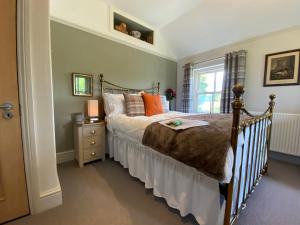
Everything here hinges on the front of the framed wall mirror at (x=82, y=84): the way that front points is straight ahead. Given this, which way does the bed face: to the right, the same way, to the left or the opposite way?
the same way

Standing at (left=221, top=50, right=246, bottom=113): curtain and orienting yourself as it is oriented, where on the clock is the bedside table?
The bedside table is roughly at 12 o'clock from the curtain.

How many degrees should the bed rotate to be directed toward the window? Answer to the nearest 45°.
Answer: approximately 135° to its left

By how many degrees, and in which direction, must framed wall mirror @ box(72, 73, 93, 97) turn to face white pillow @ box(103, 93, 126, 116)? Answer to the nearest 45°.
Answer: approximately 45° to its left

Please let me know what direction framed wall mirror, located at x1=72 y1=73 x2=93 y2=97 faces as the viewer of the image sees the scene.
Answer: facing the viewer

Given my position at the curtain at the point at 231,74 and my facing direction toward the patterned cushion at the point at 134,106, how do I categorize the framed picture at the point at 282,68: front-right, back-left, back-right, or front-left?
back-left

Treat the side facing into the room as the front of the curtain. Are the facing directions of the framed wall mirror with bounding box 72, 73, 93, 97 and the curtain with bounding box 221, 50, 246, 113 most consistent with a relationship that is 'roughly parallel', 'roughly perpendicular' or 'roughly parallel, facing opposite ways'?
roughly perpendicular

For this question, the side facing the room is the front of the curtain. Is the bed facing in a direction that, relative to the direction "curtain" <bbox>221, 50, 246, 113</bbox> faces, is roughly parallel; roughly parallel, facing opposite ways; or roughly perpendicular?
roughly perpendicular

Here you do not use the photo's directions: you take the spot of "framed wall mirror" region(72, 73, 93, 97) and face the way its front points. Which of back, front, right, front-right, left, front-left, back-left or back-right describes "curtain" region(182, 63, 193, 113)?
left

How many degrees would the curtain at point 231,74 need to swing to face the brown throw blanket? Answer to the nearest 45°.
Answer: approximately 45° to its left

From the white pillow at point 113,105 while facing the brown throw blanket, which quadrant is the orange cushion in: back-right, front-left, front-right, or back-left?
front-left

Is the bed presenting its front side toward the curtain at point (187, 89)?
no

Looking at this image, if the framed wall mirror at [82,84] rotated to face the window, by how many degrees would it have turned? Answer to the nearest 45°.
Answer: approximately 90° to its left

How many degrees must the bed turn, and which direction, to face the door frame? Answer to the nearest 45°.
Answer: approximately 135° to its right

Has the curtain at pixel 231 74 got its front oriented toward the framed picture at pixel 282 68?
no

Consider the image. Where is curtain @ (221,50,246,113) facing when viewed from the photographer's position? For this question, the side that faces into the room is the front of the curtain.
facing the viewer and to the left of the viewer

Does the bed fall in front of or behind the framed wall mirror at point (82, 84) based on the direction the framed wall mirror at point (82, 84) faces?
in front

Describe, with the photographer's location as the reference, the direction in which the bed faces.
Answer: facing the viewer and to the right of the viewer

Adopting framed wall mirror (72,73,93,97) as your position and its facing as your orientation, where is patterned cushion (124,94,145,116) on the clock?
The patterned cushion is roughly at 10 o'clock from the framed wall mirror.
